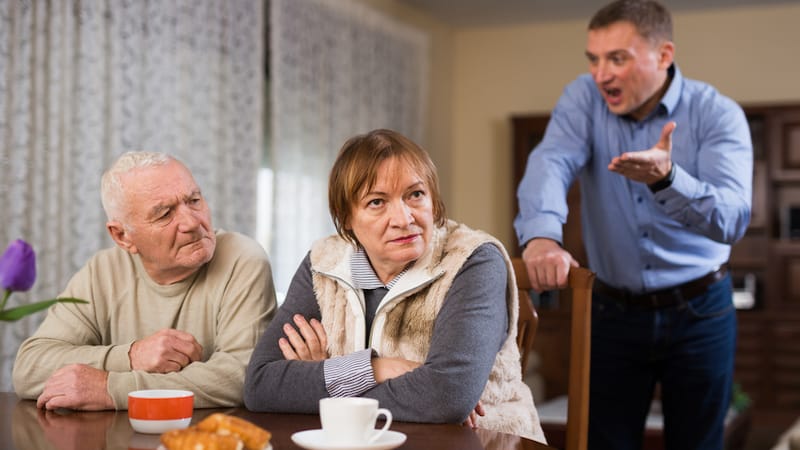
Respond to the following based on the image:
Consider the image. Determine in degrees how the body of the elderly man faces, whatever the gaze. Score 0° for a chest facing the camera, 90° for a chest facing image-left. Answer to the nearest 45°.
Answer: approximately 0°

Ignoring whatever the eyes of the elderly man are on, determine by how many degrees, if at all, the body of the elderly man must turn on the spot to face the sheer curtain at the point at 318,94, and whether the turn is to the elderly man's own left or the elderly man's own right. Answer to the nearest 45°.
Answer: approximately 180°

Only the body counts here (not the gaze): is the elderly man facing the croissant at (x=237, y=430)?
yes

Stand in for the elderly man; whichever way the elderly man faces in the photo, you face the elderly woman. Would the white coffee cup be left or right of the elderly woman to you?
right

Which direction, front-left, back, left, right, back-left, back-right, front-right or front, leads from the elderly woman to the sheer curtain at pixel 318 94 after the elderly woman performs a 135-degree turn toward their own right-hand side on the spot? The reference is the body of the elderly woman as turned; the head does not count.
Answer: front

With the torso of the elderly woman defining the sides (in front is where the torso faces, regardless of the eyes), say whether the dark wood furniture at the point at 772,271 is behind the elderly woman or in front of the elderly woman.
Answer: behind

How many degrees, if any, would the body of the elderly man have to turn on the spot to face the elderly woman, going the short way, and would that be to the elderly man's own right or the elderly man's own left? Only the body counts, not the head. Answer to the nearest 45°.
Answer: approximately 45° to the elderly man's own left

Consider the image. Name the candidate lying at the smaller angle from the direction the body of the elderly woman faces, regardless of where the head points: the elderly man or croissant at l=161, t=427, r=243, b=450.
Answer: the croissant

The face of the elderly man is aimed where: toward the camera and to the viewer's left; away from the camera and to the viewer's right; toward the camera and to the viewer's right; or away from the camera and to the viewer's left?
toward the camera and to the viewer's right

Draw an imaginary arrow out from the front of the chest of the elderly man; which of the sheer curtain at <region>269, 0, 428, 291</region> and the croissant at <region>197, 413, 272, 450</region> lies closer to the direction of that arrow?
the croissant
